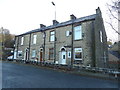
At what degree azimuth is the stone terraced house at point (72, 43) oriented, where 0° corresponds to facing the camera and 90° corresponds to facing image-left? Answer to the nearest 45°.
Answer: approximately 45°
